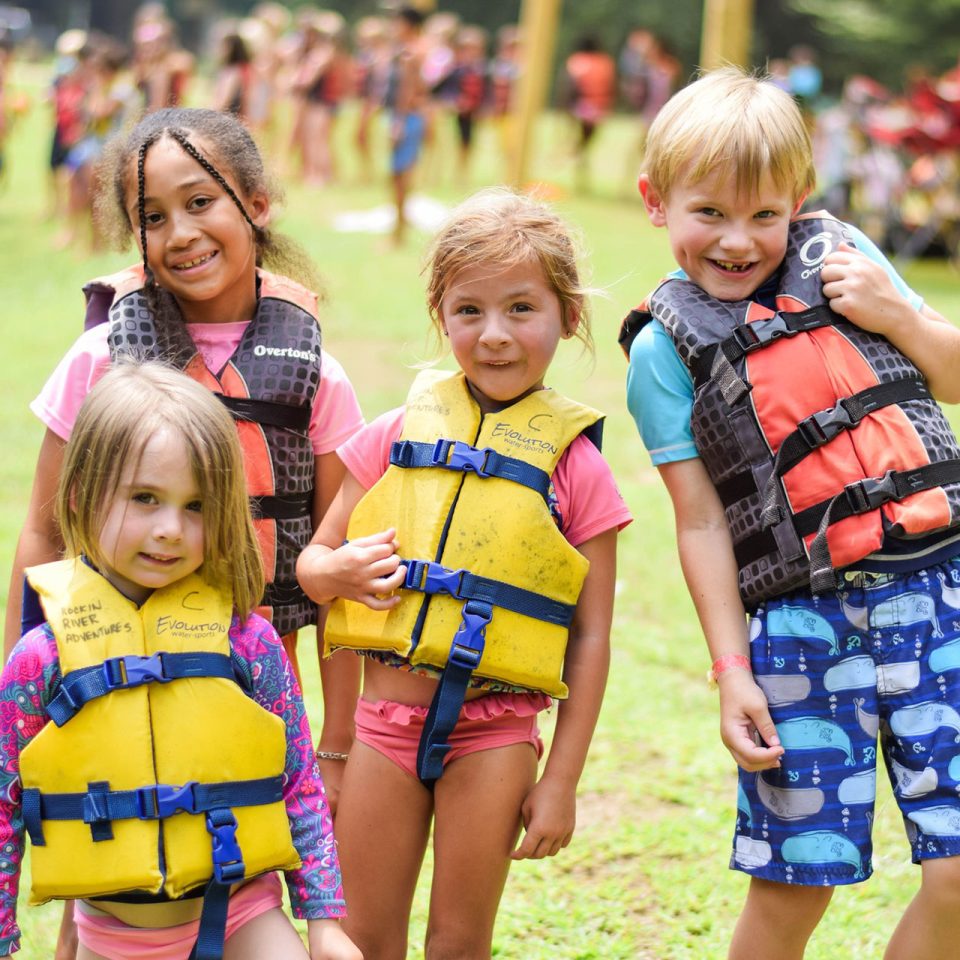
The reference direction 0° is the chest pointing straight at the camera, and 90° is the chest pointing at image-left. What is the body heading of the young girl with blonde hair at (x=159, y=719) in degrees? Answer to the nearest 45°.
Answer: approximately 0°

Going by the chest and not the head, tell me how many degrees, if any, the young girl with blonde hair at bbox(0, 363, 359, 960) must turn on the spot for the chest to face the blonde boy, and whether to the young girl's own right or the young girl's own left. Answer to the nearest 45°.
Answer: approximately 90° to the young girl's own left

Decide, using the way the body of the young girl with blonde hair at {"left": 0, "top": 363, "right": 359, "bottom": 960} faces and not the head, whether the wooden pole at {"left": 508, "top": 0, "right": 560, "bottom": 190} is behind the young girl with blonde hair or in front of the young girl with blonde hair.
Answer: behind
